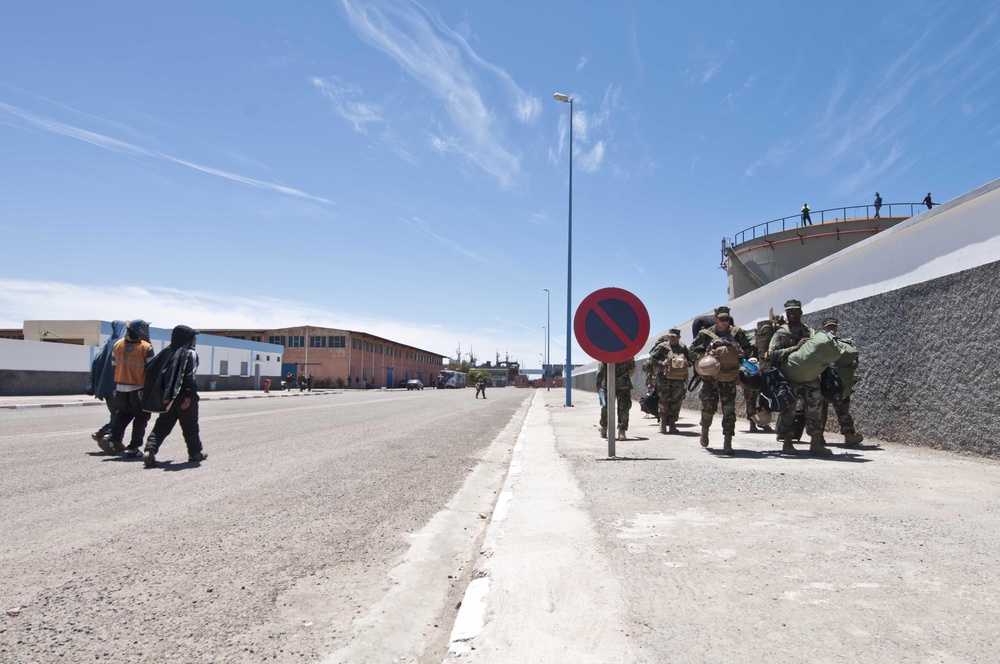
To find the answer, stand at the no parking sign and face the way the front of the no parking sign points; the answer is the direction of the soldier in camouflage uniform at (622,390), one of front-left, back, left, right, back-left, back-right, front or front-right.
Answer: back

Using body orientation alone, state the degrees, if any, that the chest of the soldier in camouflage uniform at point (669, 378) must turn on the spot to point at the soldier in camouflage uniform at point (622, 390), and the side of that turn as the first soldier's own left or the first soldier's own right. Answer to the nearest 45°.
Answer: approximately 45° to the first soldier's own right

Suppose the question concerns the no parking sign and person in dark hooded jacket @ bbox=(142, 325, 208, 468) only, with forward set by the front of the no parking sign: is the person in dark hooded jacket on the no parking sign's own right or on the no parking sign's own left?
on the no parking sign's own right

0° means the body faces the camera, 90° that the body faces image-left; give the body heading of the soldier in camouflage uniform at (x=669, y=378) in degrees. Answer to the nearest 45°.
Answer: approximately 0°

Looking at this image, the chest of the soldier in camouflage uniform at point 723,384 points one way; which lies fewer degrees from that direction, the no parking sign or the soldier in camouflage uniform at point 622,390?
the no parking sign

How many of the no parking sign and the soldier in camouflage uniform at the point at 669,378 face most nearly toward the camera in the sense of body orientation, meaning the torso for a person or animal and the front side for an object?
2

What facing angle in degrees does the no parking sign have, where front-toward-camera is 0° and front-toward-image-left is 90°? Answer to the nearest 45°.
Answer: approximately 0°

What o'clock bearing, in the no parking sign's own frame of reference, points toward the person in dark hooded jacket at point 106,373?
The person in dark hooded jacket is roughly at 3 o'clock from the no parking sign.

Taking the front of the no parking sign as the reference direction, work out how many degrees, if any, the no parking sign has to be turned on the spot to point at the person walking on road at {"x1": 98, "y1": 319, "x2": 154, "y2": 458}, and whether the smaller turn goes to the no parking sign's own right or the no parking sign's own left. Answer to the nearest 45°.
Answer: approximately 90° to the no parking sign's own right

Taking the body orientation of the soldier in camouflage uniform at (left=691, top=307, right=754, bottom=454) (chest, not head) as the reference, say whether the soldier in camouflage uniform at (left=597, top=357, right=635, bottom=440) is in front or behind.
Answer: behind
